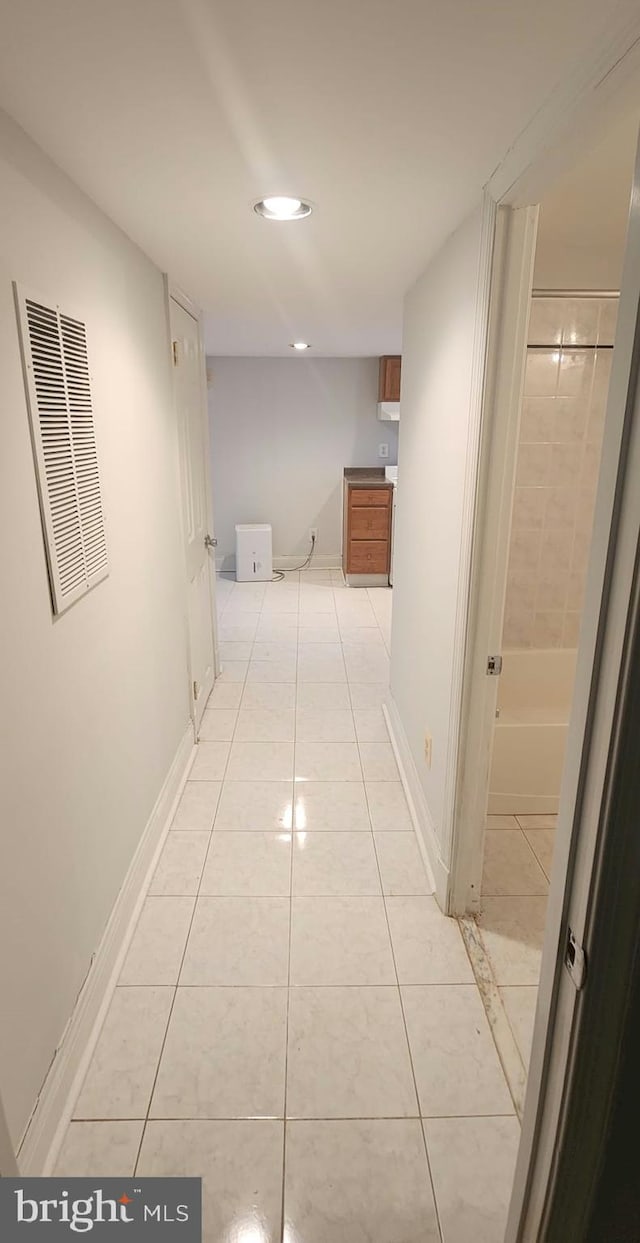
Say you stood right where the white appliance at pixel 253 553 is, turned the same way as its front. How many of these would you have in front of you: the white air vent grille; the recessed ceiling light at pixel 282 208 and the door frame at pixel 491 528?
3

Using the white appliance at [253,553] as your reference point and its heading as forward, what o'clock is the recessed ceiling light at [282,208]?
The recessed ceiling light is roughly at 12 o'clock from the white appliance.

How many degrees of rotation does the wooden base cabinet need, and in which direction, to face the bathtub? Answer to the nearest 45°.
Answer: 0° — it already faces it

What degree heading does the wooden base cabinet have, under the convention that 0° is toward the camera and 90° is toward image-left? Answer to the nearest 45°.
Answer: approximately 0°

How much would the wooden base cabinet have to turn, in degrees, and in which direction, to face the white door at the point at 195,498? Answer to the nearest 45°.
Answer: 0° — it already faces it

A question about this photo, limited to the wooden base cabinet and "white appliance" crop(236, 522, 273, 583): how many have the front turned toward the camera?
2

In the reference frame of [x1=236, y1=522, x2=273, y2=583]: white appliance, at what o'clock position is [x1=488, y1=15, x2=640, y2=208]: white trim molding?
The white trim molding is roughly at 12 o'clock from the white appliance.

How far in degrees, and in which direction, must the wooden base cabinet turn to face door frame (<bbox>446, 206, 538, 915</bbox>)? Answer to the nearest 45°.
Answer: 0° — it already faces it

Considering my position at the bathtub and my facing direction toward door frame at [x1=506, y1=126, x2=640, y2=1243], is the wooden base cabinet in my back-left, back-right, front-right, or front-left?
back-right

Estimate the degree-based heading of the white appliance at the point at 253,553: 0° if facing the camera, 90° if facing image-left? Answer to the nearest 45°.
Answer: approximately 0°

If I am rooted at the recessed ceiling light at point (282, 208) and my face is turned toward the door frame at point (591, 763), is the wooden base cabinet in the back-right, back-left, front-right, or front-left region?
back-left
